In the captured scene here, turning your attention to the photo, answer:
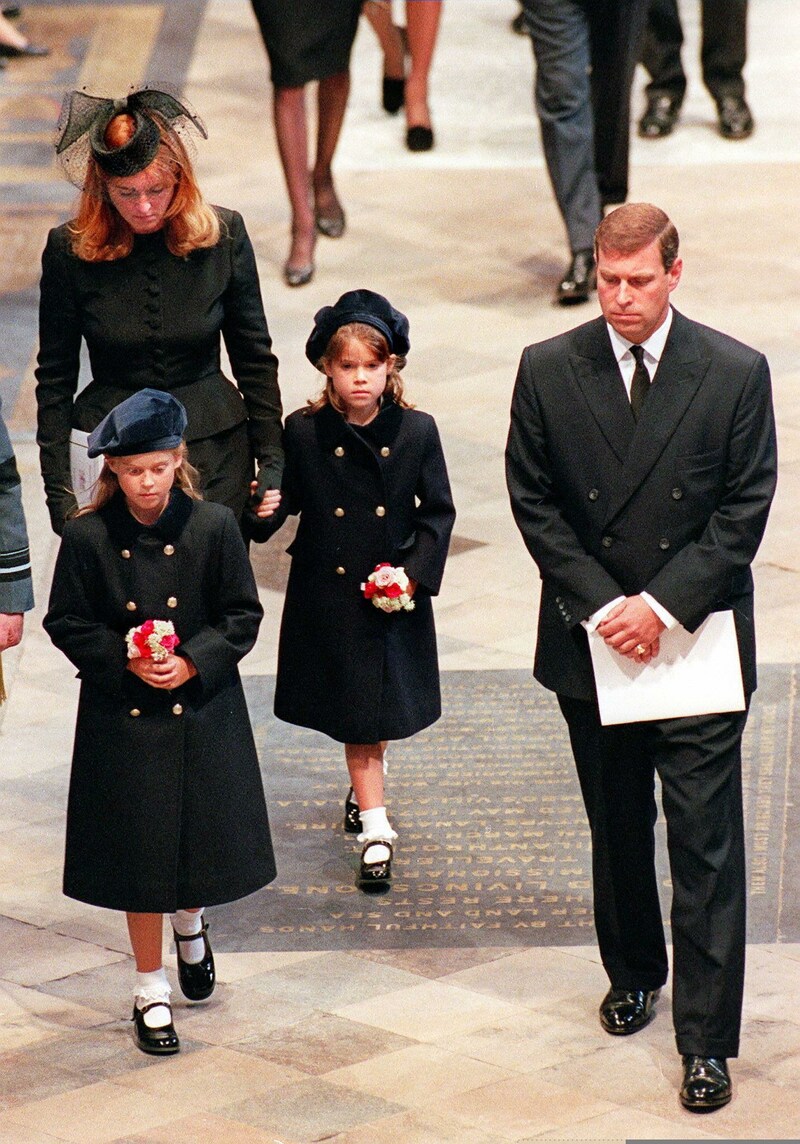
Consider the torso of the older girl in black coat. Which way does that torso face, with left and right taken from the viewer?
facing the viewer

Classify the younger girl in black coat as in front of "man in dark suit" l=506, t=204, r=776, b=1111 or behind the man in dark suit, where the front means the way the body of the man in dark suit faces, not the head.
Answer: behind

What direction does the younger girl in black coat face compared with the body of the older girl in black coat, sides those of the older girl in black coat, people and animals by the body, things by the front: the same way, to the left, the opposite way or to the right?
the same way

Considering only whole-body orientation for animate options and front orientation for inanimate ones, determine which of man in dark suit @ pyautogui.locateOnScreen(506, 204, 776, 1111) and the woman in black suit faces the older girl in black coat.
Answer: the woman in black suit

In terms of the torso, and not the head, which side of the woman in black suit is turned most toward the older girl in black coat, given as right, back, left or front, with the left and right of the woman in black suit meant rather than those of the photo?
front

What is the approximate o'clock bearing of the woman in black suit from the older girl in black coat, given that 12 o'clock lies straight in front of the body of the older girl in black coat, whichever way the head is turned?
The woman in black suit is roughly at 6 o'clock from the older girl in black coat.

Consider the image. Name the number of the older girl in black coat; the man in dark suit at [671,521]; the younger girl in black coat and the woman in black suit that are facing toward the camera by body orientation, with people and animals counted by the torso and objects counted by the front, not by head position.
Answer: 4

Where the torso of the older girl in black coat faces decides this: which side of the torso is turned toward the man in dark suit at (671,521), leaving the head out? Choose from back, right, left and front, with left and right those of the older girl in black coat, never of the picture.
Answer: left

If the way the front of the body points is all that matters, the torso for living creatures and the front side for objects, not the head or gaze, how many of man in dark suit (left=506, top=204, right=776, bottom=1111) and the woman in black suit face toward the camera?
2

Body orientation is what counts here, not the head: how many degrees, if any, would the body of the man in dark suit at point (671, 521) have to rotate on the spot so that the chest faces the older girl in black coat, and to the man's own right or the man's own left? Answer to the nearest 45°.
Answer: approximately 90° to the man's own right

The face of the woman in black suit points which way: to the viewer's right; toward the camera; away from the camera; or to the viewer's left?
toward the camera

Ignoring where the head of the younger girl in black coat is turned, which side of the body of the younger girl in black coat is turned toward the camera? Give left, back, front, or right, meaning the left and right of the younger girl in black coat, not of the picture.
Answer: front

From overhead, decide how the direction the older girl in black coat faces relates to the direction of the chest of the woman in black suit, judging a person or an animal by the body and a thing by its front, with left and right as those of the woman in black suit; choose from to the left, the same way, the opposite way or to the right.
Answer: the same way
